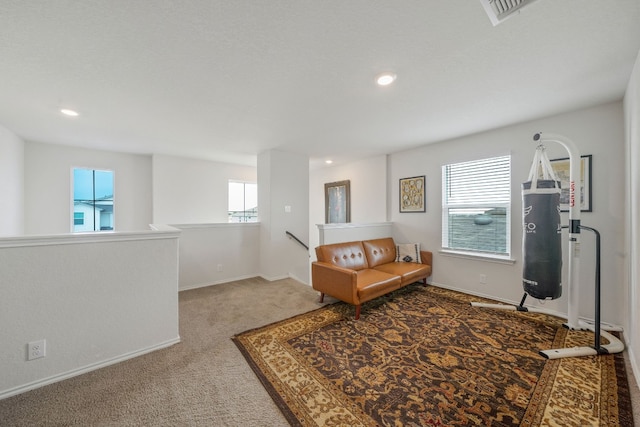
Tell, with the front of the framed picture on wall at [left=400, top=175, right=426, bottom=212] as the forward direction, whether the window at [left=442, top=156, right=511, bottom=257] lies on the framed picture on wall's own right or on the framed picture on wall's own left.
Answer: on the framed picture on wall's own left

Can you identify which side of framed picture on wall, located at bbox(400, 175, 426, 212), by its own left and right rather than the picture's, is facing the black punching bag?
left

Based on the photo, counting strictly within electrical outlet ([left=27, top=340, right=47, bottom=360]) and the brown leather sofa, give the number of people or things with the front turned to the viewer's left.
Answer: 0

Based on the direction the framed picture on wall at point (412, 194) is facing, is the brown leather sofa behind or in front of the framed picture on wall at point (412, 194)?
in front

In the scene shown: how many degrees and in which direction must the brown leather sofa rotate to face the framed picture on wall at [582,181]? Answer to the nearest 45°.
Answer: approximately 45° to its left

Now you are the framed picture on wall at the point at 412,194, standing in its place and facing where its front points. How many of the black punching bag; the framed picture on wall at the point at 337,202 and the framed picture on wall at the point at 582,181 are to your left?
2

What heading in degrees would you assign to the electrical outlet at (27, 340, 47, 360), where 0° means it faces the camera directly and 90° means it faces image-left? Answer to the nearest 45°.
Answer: approximately 0°

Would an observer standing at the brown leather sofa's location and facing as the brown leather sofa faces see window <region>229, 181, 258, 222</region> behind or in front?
behind

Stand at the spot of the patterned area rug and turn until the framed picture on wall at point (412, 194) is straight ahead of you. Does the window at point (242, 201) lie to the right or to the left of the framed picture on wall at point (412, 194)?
left

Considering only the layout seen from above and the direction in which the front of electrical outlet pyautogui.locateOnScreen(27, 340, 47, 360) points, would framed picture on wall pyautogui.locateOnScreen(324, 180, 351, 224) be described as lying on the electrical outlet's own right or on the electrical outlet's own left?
on the electrical outlet's own left

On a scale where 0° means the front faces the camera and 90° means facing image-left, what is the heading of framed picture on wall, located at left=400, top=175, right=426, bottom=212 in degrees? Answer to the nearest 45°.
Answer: approximately 45°

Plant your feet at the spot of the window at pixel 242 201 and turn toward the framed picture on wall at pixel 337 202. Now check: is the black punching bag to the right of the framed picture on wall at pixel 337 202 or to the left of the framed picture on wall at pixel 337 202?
right
